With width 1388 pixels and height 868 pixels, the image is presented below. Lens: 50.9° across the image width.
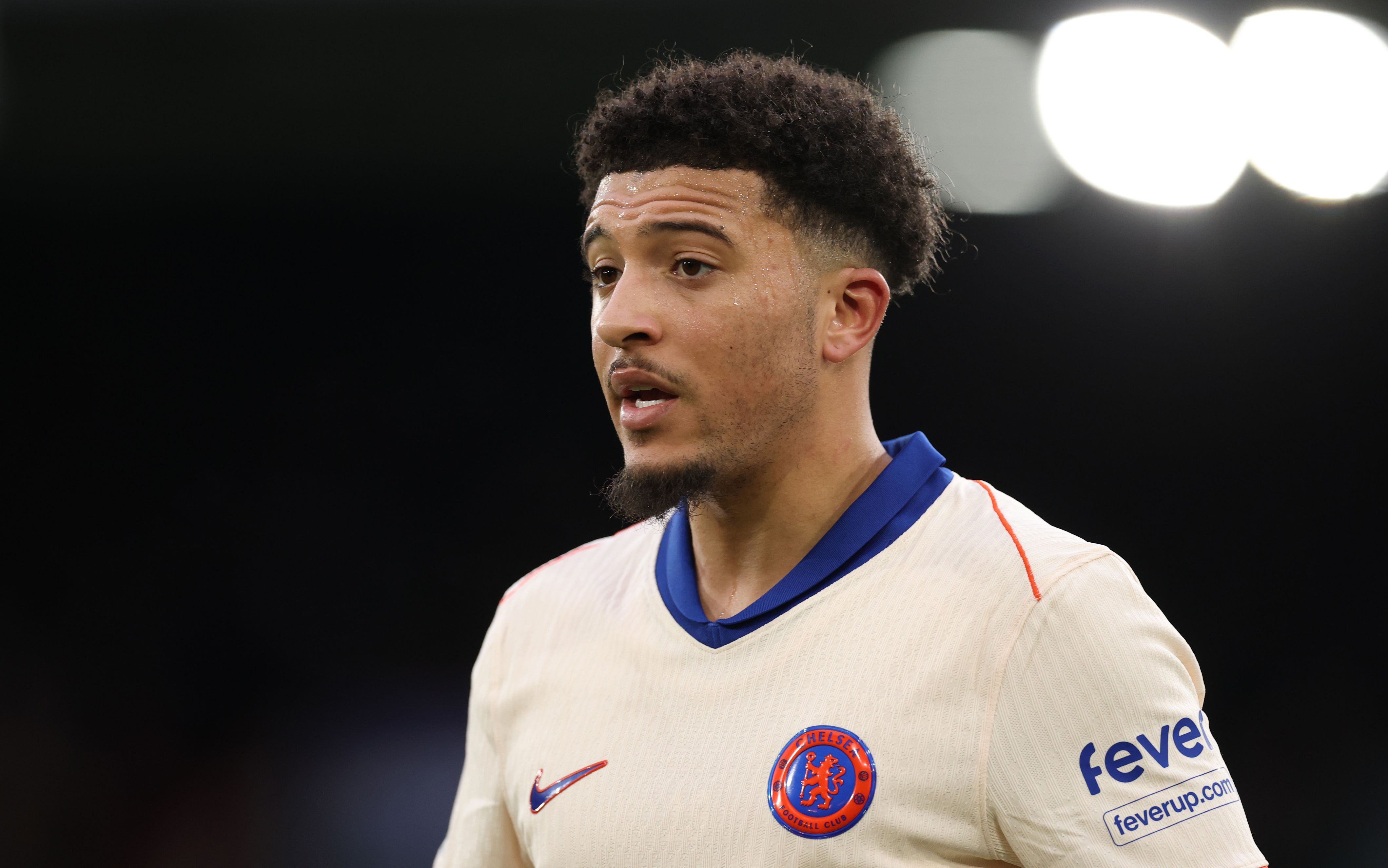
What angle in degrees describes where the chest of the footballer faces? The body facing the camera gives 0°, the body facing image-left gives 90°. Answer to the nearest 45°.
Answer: approximately 45°

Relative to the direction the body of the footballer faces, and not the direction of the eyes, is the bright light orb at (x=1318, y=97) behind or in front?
behind

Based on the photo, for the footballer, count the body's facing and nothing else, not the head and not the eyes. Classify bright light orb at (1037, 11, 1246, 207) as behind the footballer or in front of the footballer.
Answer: behind
